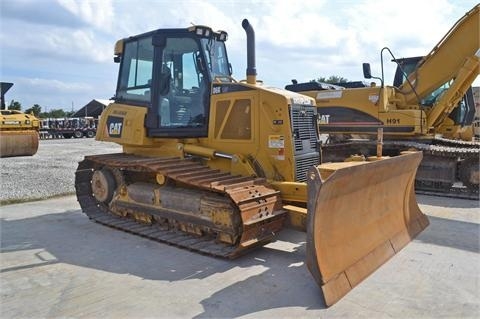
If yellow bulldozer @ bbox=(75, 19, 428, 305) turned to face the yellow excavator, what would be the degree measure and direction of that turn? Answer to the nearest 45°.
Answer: approximately 90° to its left

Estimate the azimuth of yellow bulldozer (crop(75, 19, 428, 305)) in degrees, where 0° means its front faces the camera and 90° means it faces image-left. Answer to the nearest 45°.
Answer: approximately 315°

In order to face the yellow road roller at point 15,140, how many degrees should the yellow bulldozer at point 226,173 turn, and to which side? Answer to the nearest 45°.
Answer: approximately 180°

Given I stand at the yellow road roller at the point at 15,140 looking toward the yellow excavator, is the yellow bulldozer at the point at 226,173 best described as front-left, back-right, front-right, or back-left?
front-right
